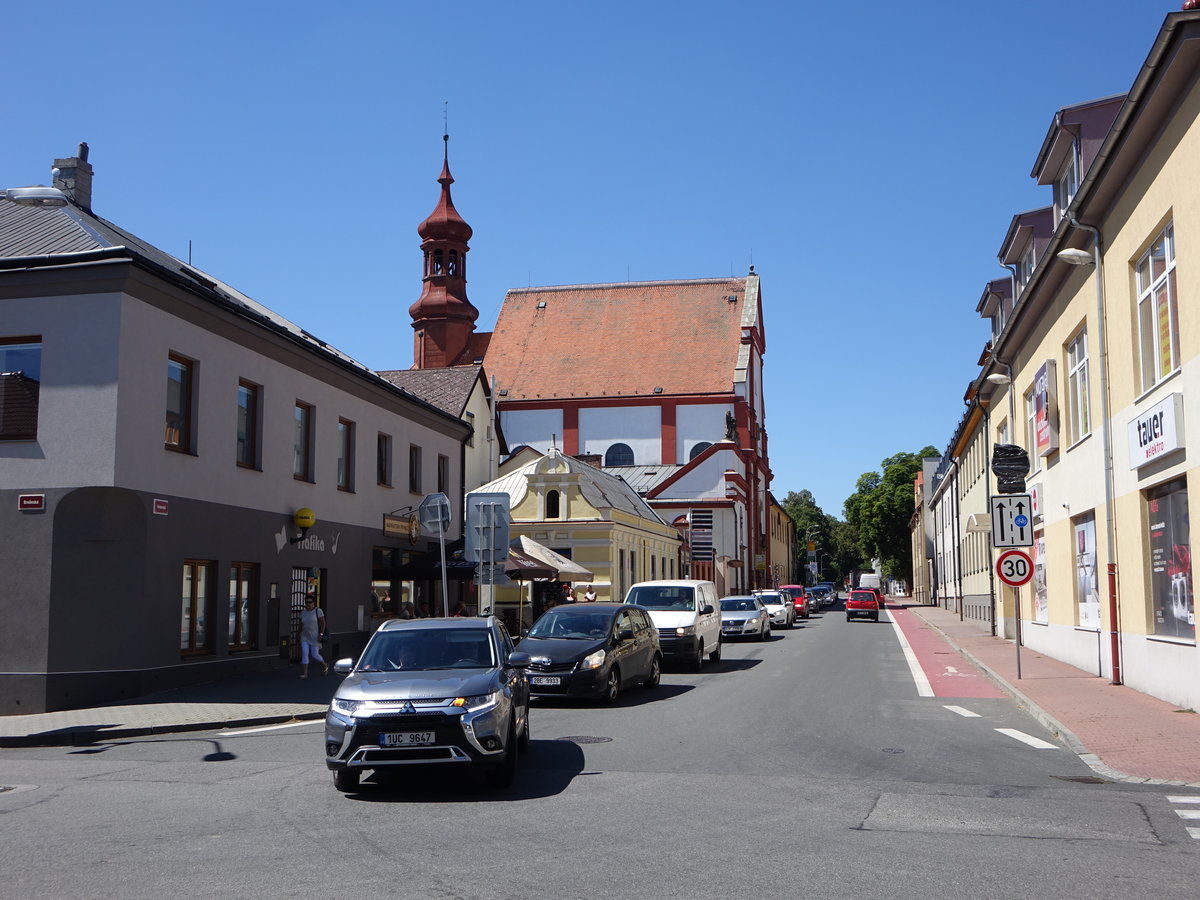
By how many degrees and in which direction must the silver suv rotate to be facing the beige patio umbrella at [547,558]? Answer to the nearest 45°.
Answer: approximately 180°

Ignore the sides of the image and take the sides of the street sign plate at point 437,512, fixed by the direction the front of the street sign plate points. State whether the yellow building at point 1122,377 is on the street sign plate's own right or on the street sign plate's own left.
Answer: on the street sign plate's own right

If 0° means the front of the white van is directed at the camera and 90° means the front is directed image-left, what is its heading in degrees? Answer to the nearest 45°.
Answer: approximately 45°

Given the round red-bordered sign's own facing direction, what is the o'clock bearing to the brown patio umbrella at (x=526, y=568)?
The brown patio umbrella is roughly at 4 o'clock from the round red-bordered sign.

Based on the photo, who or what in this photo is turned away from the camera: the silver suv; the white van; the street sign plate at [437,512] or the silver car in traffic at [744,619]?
the street sign plate

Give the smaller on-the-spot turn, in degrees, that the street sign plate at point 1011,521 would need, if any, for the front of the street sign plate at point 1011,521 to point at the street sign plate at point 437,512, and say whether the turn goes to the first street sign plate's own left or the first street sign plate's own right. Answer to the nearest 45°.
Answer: approximately 90° to the first street sign plate's own right

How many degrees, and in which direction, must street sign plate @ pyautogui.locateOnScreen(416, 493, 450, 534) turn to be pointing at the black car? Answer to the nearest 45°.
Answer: approximately 135° to its right

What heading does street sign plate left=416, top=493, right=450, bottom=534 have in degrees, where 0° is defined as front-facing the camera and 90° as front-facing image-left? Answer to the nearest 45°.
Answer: approximately 180°
